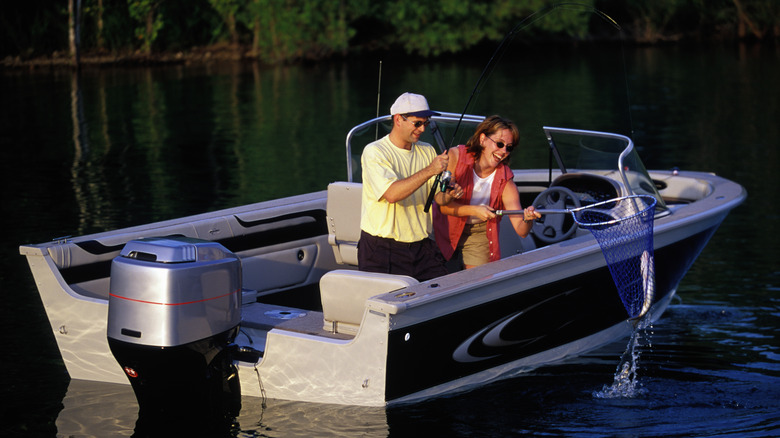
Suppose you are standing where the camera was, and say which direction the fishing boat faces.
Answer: facing away from the viewer and to the right of the viewer

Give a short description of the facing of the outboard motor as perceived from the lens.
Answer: facing away from the viewer and to the right of the viewer
